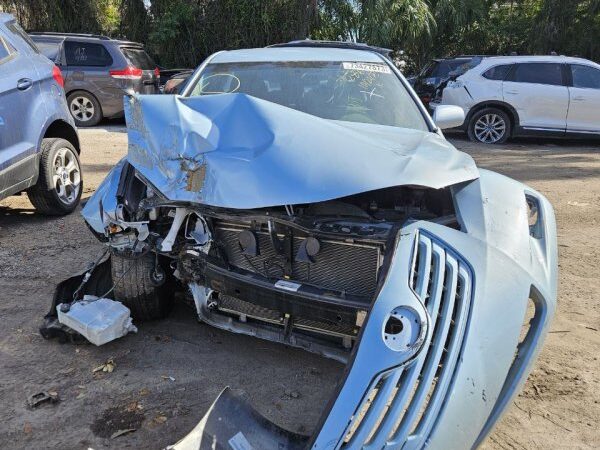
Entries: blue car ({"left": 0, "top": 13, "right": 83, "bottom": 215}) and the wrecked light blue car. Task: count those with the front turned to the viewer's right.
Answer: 0

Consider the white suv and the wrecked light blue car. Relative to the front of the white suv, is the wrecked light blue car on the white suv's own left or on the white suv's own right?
on the white suv's own right

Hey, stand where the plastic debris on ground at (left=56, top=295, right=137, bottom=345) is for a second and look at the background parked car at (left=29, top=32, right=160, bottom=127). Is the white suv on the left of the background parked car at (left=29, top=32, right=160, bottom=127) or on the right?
right

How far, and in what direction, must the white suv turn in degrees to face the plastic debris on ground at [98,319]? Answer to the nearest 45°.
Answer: approximately 90° to its right

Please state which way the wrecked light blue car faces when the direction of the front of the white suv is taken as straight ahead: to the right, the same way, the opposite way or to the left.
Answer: to the right

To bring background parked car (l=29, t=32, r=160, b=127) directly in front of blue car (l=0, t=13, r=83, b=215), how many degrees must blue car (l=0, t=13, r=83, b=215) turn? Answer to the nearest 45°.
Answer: approximately 135° to its right

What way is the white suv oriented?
to the viewer's right

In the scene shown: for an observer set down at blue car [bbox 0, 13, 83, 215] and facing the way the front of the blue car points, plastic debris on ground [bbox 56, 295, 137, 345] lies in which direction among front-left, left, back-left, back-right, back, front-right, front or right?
front-left

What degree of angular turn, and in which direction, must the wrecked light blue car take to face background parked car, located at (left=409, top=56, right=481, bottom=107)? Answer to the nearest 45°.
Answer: approximately 180°

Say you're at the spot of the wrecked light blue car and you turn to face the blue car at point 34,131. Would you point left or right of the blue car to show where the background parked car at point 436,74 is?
right

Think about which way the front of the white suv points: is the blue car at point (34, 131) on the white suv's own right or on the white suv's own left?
on the white suv's own right

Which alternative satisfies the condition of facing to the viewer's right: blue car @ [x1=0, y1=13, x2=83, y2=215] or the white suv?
the white suv

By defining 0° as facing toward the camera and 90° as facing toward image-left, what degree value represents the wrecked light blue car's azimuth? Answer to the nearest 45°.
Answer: approximately 0°

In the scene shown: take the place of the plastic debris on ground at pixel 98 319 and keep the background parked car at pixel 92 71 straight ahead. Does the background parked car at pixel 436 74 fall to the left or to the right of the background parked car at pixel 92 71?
right

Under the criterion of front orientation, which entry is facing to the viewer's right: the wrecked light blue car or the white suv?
the white suv

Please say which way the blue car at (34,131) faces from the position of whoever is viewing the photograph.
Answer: facing the viewer and to the left of the viewer
